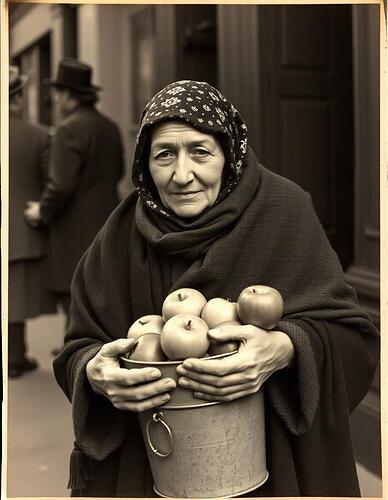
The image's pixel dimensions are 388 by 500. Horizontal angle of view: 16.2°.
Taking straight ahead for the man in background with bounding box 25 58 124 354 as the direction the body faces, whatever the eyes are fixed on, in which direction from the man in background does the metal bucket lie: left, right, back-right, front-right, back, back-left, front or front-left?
back-left

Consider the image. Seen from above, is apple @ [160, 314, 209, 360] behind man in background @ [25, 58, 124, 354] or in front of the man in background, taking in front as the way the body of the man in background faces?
behind

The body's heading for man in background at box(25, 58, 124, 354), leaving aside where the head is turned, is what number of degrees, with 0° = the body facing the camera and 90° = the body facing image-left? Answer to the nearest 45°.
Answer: approximately 135°

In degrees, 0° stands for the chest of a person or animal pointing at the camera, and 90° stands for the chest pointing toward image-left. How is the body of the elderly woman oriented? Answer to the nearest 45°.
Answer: approximately 0°

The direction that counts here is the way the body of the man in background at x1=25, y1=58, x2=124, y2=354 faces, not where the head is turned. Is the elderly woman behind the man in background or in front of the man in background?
behind

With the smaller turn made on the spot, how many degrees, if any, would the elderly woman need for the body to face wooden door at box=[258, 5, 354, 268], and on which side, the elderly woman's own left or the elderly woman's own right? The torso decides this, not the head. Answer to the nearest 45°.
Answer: approximately 180°

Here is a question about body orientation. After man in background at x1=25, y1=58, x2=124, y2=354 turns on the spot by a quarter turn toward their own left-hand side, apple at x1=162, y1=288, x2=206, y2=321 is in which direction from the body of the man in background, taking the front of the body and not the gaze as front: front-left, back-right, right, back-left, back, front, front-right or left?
front-left

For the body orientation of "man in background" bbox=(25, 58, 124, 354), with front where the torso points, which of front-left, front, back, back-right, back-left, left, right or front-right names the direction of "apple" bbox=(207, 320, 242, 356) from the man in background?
back-left
